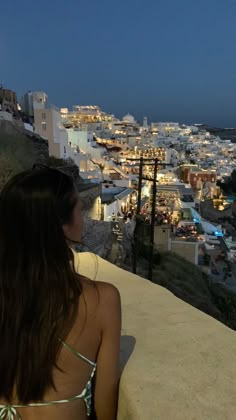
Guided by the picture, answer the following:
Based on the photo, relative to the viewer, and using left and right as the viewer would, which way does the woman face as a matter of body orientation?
facing away from the viewer and to the right of the viewer

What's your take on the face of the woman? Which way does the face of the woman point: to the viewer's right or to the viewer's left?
to the viewer's right
